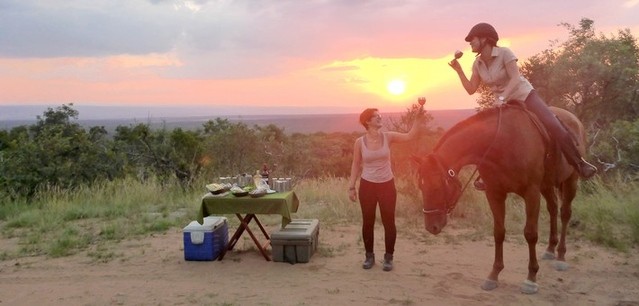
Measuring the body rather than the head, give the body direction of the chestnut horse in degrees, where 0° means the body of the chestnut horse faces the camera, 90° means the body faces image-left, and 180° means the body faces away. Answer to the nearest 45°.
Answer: approximately 45°

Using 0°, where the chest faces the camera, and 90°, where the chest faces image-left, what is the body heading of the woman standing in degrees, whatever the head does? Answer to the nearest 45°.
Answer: approximately 0°

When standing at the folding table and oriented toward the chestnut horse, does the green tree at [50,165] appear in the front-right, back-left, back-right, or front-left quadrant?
back-left

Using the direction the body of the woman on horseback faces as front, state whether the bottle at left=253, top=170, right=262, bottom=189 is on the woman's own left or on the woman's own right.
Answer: on the woman's own right

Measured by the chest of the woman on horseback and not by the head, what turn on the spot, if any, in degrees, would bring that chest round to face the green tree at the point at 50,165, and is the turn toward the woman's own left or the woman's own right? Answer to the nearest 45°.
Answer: approximately 45° to the woman's own right

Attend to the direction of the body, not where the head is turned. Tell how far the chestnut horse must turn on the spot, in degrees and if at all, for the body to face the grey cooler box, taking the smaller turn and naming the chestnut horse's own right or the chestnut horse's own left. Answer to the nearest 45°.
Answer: approximately 45° to the chestnut horse's own right

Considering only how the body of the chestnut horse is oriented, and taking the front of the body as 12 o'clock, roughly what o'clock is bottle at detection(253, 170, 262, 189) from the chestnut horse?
The bottle is roughly at 2 o'clock from the chestnut horse.
